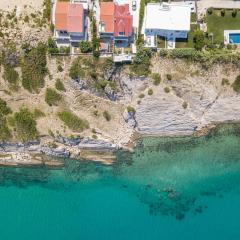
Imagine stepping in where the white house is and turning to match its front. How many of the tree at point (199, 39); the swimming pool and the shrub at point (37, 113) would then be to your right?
1

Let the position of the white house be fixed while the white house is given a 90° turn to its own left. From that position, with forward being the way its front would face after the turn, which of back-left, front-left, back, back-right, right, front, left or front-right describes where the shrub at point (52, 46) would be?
back

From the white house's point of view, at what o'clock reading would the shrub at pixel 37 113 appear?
The shrub is roughly at 3 o'clock from the white house.

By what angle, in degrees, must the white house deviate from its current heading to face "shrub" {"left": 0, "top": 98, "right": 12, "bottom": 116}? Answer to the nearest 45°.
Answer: approximately 90° to its right

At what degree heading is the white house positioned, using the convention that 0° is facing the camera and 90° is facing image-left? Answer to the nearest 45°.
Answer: approximately 0°

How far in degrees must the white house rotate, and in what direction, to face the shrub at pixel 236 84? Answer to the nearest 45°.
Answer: approximately 90° to its left

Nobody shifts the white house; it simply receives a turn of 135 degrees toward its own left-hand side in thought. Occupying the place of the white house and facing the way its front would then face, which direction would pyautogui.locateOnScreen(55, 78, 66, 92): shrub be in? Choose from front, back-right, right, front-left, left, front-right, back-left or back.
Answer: back-left

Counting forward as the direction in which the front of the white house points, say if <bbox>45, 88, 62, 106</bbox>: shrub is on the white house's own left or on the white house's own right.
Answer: on the white house's own right

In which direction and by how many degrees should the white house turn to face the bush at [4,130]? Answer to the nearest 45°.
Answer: approximately 90° to its right

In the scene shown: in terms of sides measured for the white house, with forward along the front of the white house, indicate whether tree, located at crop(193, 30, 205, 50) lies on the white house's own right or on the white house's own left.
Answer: on the white house's own left

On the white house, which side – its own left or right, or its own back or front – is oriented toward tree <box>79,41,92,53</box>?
right

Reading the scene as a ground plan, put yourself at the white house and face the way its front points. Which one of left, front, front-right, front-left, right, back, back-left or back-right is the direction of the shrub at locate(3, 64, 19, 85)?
right
